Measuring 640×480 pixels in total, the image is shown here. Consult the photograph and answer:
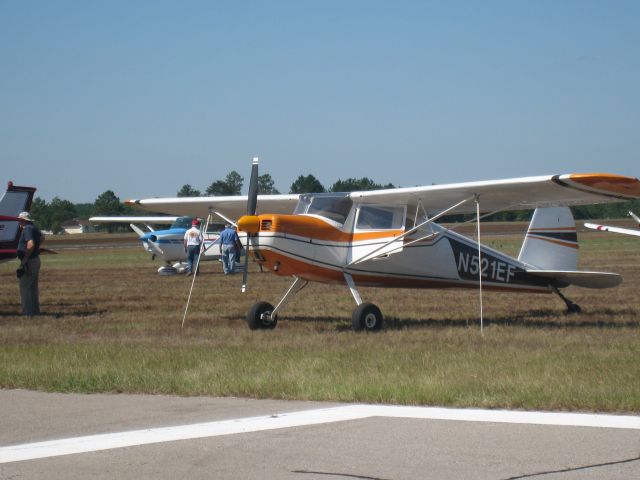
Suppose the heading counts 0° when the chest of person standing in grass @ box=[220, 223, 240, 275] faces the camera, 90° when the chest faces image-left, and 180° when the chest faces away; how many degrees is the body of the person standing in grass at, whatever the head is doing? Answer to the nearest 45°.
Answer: approximately 180°

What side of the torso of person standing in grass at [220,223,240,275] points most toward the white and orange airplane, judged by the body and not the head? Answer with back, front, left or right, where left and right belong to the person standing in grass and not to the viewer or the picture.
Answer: back

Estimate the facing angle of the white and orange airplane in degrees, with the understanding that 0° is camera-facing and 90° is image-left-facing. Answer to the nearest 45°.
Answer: approximately 45°

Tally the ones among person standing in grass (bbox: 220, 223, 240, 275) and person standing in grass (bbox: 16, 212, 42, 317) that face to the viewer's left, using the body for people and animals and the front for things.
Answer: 1
